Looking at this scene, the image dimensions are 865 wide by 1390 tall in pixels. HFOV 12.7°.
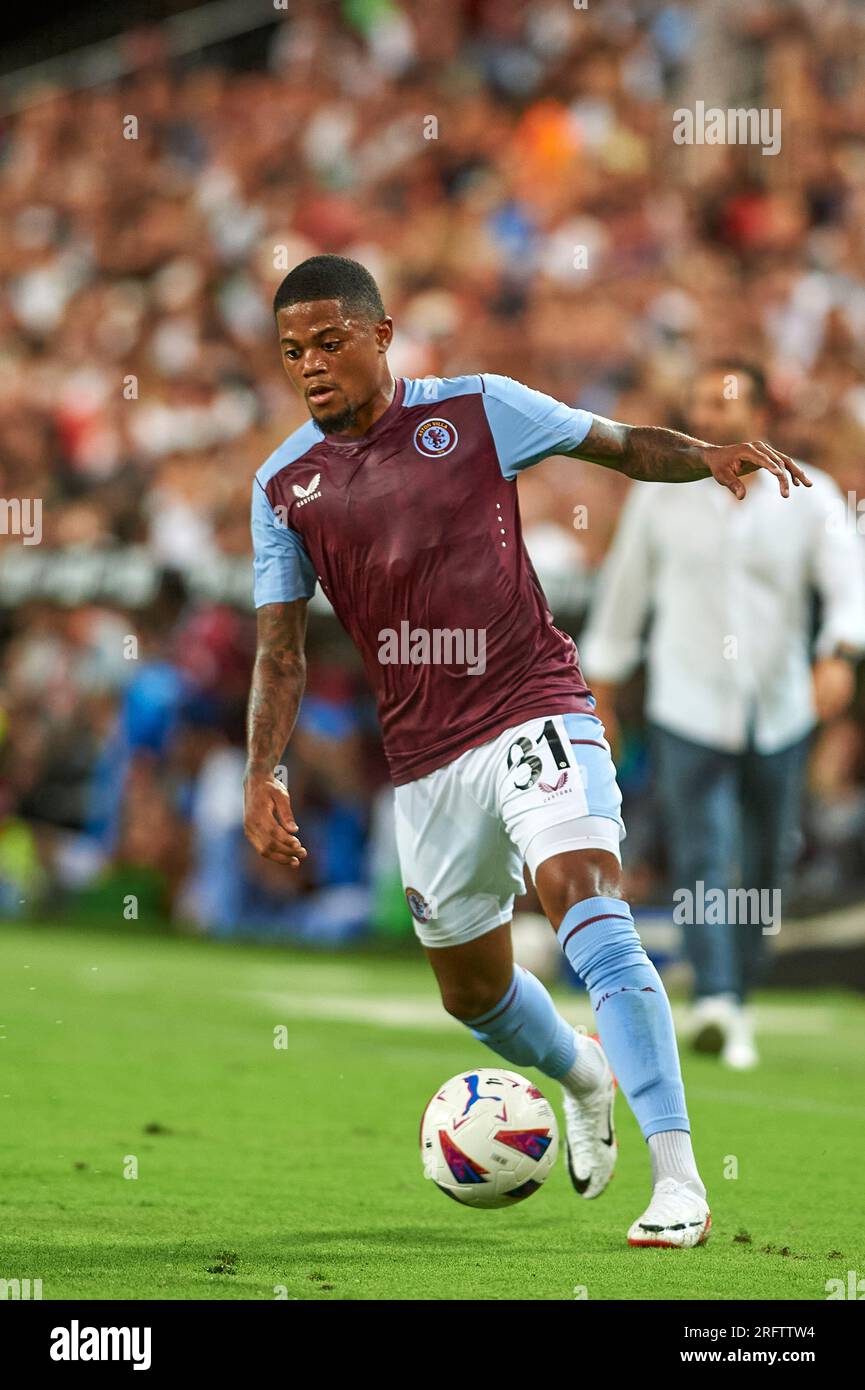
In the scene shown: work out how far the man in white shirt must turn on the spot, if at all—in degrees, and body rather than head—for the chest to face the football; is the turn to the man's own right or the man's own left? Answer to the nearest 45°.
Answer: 0° — they already face it

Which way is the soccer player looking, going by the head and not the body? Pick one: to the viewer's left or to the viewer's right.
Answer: to the viewer's left

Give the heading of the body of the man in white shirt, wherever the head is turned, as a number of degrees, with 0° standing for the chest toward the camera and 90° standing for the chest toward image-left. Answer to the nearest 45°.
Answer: approximately 0°
